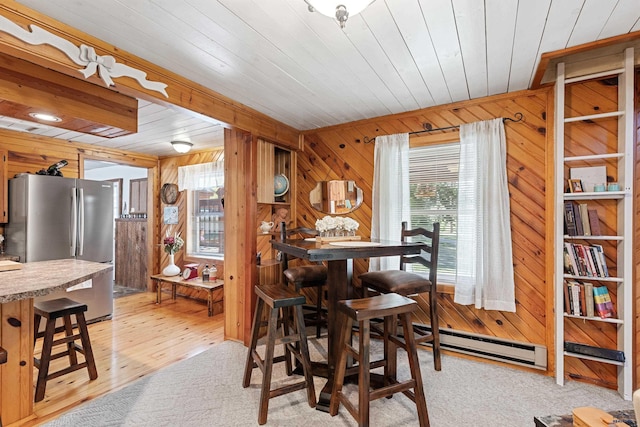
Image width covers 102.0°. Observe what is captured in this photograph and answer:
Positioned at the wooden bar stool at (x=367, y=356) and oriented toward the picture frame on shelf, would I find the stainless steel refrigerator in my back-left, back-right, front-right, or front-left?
back-left

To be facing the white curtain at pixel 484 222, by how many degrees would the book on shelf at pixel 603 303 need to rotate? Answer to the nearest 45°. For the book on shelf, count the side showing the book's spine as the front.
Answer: approximately 90° to its right

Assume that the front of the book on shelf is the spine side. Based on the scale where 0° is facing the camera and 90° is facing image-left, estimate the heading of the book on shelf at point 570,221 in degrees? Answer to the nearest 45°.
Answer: approximately 0°

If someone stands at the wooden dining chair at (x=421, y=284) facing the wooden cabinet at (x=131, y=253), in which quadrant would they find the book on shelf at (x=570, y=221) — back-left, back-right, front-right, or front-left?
back-right

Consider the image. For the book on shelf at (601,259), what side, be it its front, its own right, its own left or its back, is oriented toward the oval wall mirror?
right

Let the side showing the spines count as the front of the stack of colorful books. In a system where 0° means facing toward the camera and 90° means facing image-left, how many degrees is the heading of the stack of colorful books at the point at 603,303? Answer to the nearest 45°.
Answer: approximately 0°

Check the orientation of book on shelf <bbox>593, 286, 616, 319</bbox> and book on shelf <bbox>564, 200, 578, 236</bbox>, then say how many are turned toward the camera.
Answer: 2

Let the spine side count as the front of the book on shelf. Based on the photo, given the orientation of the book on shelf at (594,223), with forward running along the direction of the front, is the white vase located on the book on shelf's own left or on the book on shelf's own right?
on the book on shelf's own right

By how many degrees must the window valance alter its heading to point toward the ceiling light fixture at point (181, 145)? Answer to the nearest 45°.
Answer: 0° — it already faces it
